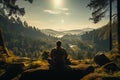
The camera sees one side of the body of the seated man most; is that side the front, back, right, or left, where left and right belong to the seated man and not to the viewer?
back

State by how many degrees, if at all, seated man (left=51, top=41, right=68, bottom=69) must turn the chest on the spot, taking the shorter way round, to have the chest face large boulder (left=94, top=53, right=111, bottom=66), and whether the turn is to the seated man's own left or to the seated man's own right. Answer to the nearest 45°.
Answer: approximately 45° to the seated man's own right
